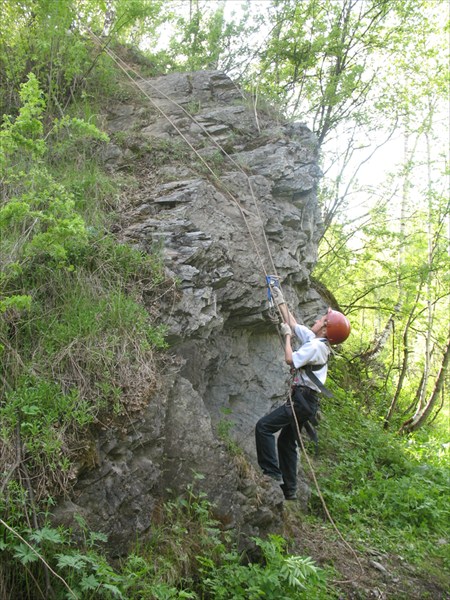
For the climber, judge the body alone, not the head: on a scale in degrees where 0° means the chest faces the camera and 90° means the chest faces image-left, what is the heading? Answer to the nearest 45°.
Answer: approximately 90°
